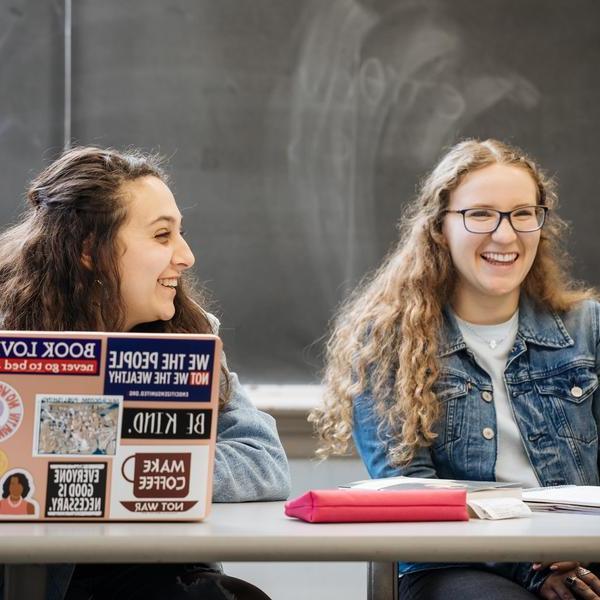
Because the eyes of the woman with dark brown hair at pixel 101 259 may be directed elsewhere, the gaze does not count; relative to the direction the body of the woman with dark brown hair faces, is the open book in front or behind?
in front

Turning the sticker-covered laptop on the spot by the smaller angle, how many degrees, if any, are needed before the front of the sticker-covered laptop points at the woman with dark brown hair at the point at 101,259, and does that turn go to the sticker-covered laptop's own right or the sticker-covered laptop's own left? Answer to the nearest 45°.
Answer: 0° — it already faces them

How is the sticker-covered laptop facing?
away from the camera

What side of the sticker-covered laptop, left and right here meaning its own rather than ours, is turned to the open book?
right

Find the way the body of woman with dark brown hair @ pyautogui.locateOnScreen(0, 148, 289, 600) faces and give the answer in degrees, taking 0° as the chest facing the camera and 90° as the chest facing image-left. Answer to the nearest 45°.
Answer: approximately 315°

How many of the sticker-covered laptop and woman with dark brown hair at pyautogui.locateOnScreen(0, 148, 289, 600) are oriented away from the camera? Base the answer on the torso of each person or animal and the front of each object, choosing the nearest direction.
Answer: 1

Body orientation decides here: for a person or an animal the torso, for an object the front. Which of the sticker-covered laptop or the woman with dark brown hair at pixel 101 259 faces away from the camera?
the sticker-covered laptop

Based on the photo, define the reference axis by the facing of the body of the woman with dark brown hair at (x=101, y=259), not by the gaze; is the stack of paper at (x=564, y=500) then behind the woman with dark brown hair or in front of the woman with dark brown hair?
in front

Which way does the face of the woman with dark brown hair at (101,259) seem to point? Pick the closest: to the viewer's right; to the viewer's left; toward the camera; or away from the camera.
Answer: to the viewer's right
